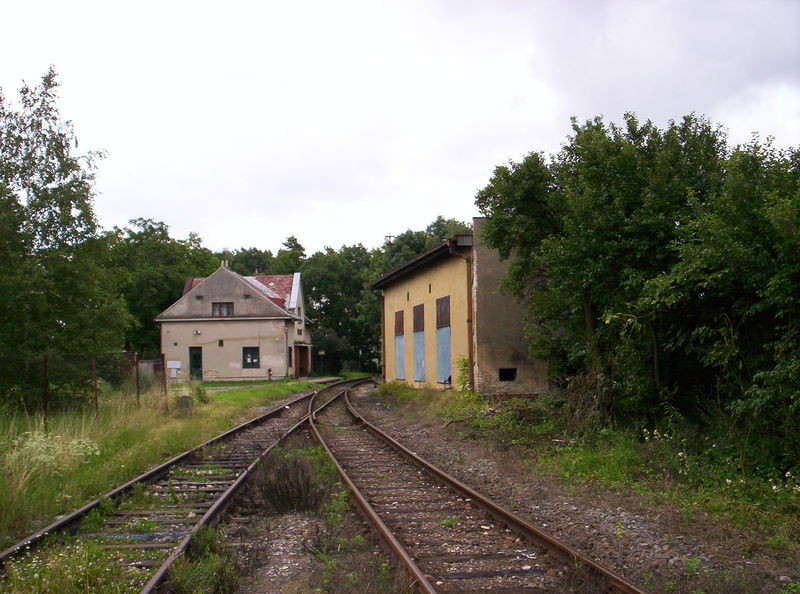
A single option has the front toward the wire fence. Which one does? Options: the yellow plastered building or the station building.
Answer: the yellow plastered building

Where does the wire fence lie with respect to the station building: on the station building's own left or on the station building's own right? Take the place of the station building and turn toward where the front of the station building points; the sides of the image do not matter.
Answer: on the station building's own right

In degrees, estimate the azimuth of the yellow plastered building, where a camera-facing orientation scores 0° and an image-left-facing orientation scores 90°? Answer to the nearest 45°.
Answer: approximately 45°
